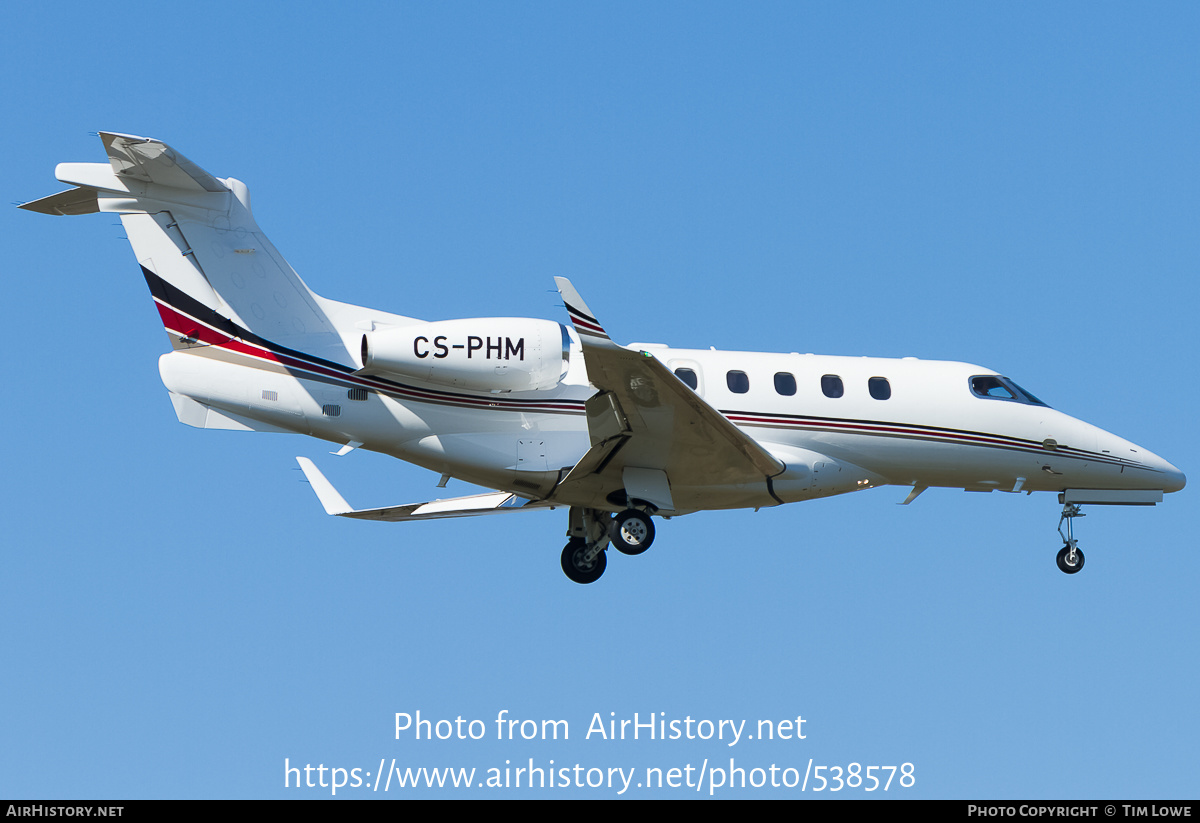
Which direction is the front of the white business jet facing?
to the viewer's right
